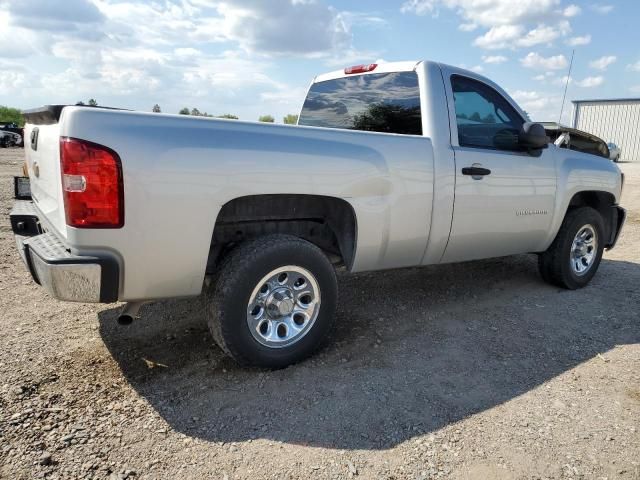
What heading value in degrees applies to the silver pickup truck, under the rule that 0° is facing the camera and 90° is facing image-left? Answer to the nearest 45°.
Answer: approximately 225°

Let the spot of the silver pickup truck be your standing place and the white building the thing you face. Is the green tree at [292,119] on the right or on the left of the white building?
left

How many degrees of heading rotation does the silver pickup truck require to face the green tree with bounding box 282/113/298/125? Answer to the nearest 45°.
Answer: approximately 45° to its left

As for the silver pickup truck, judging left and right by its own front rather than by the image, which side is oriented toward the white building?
front

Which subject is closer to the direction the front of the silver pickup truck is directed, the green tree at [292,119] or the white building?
the white building
